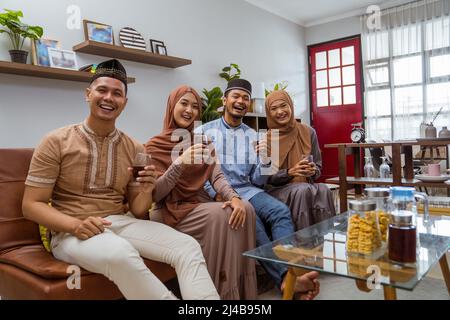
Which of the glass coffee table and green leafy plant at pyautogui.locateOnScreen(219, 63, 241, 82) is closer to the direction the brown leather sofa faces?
the glass coffee table

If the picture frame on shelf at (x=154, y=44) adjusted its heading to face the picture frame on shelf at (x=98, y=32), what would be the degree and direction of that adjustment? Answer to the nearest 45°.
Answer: approximately 90° to its right

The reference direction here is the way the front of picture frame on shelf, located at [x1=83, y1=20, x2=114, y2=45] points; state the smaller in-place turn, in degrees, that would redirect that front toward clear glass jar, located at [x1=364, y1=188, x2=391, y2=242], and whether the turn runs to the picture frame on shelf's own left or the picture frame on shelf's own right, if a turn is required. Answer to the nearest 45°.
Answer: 0° — it already faces it

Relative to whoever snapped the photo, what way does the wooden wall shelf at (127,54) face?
facing the viewer and to the right of the viewer

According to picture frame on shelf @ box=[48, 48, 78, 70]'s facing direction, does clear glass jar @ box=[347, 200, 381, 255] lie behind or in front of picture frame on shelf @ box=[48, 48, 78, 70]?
in front

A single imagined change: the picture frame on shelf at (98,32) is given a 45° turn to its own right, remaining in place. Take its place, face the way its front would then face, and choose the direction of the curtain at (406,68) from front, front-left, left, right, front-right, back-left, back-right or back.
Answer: left

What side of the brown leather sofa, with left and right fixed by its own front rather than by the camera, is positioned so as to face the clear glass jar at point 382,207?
front

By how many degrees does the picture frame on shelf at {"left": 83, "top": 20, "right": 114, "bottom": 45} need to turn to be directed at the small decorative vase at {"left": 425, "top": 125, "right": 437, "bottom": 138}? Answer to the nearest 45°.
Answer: approximately 45° to its left

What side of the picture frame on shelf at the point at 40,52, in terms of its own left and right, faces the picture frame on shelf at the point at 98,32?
left

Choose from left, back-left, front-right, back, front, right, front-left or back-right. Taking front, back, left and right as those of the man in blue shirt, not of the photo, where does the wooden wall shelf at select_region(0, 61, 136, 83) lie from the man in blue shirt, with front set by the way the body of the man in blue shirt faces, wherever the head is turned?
back-right

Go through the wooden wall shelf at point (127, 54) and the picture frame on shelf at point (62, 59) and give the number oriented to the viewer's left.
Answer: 0
